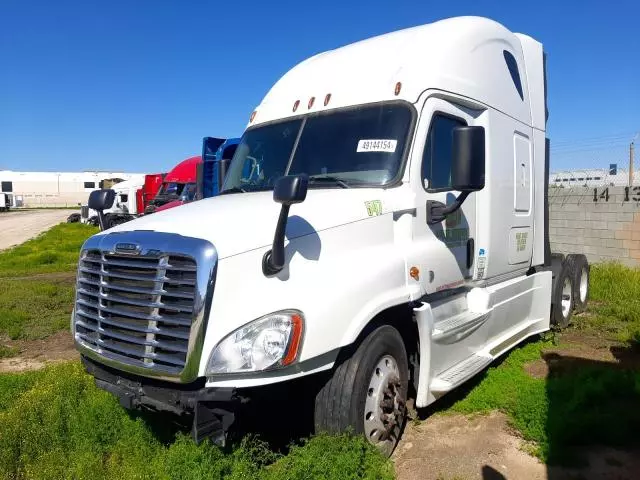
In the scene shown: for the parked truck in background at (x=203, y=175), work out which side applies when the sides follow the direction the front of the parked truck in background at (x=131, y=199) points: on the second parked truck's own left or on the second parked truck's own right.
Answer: on the second parked truck's own left

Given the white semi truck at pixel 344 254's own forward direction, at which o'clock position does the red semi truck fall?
The red semi truck is roughly at 4 o'clock from the white semi truck.

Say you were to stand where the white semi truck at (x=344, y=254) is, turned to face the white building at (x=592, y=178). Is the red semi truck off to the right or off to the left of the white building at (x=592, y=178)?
left

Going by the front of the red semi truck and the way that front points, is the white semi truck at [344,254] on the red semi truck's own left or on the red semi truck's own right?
on the red semi truck's own left
